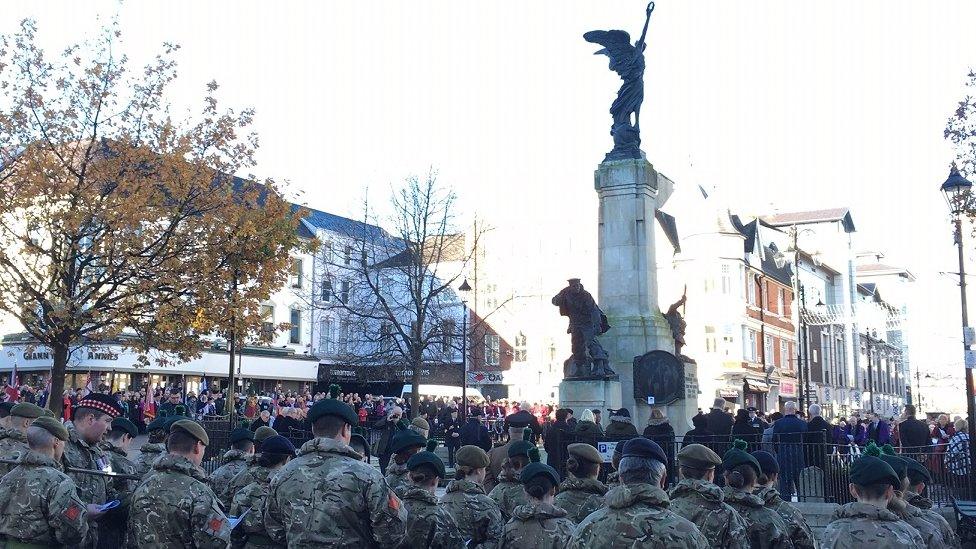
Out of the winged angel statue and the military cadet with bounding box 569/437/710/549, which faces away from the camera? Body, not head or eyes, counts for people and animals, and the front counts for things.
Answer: the military cadet

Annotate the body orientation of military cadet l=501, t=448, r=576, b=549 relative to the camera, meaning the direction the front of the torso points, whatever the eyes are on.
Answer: away from the camera

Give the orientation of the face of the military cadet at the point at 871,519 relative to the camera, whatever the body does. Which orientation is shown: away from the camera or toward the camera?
away from the camera

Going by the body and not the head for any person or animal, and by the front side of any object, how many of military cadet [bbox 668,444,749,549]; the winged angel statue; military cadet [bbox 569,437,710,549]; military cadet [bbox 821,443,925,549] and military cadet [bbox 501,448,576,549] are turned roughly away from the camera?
4

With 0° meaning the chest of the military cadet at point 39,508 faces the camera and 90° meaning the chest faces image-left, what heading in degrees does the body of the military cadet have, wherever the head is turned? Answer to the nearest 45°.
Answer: approximately 225°

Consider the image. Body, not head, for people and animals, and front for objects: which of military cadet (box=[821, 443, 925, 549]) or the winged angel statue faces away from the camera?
the military cadet

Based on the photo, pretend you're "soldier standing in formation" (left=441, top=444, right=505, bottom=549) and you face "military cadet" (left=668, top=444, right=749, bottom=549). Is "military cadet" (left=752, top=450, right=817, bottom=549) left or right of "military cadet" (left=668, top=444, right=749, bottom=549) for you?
left

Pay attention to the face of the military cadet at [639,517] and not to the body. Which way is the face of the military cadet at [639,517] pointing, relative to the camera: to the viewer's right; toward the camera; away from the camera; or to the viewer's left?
away from the camera

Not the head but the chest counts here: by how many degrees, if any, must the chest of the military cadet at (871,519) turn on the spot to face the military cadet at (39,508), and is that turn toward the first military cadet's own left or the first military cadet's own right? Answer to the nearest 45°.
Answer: approximately 90° to the first military cadet's own left

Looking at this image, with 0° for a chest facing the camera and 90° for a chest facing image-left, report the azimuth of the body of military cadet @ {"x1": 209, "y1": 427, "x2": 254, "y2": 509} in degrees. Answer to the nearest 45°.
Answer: approximately 225°

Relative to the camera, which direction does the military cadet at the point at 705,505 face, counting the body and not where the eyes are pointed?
away from the camera

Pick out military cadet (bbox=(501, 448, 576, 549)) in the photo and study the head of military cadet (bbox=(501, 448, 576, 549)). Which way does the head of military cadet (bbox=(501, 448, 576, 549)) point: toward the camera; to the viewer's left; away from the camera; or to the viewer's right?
away from the camera

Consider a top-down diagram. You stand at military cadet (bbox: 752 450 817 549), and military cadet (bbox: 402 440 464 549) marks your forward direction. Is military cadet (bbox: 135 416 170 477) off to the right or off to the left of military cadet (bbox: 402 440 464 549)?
right

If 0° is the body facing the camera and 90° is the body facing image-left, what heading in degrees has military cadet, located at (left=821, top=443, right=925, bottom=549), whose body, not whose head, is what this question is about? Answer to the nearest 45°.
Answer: approximately 180°
